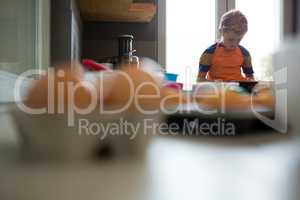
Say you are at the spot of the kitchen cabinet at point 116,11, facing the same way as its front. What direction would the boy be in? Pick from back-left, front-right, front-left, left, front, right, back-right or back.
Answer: front-left

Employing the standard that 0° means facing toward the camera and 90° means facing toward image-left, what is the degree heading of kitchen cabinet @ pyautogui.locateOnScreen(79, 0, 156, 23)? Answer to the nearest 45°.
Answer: approximately 0°
